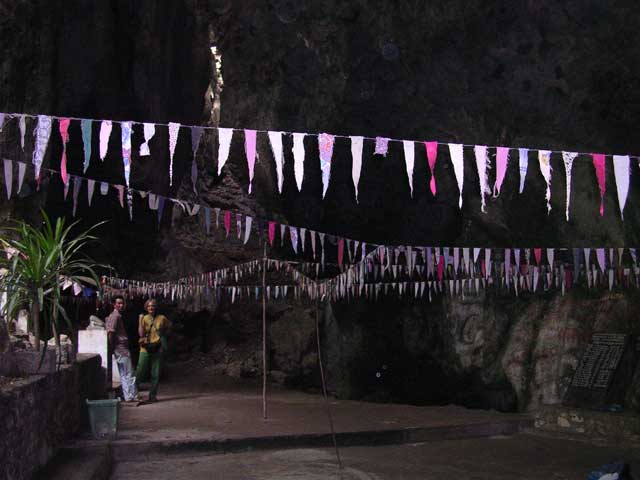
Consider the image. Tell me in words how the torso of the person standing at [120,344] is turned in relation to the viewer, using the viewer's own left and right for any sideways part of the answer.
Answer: facing the viewer and to the right of the viewer

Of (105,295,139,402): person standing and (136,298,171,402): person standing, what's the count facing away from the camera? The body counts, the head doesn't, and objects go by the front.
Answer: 0

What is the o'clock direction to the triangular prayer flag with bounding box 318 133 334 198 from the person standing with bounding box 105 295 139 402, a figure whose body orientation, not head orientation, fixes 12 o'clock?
The triangular prayer flag is roughly at 1 o'clock from the person standing.

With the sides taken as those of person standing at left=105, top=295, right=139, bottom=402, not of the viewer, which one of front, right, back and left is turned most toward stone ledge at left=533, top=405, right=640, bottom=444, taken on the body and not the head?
front

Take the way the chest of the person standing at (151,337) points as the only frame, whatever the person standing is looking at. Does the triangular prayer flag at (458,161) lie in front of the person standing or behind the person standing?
in front

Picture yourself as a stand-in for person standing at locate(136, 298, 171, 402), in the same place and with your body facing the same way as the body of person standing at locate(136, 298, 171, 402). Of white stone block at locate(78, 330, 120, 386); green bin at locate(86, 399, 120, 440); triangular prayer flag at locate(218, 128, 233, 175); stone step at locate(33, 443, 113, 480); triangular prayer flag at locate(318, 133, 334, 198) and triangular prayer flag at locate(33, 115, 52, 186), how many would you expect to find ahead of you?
5

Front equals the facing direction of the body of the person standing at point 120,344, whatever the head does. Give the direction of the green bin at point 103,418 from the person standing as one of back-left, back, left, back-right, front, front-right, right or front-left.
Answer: front-right

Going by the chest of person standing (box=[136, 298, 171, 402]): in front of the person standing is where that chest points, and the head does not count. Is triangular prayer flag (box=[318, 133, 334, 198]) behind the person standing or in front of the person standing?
in front

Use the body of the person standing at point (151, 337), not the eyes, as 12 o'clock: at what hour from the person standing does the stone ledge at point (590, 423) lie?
The stone ledge is roughly at 10 o'clock from the person standing.

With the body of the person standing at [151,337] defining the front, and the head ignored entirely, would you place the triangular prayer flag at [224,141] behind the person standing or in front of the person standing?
in front

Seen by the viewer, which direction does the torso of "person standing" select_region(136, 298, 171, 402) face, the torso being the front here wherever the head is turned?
toward the camera
